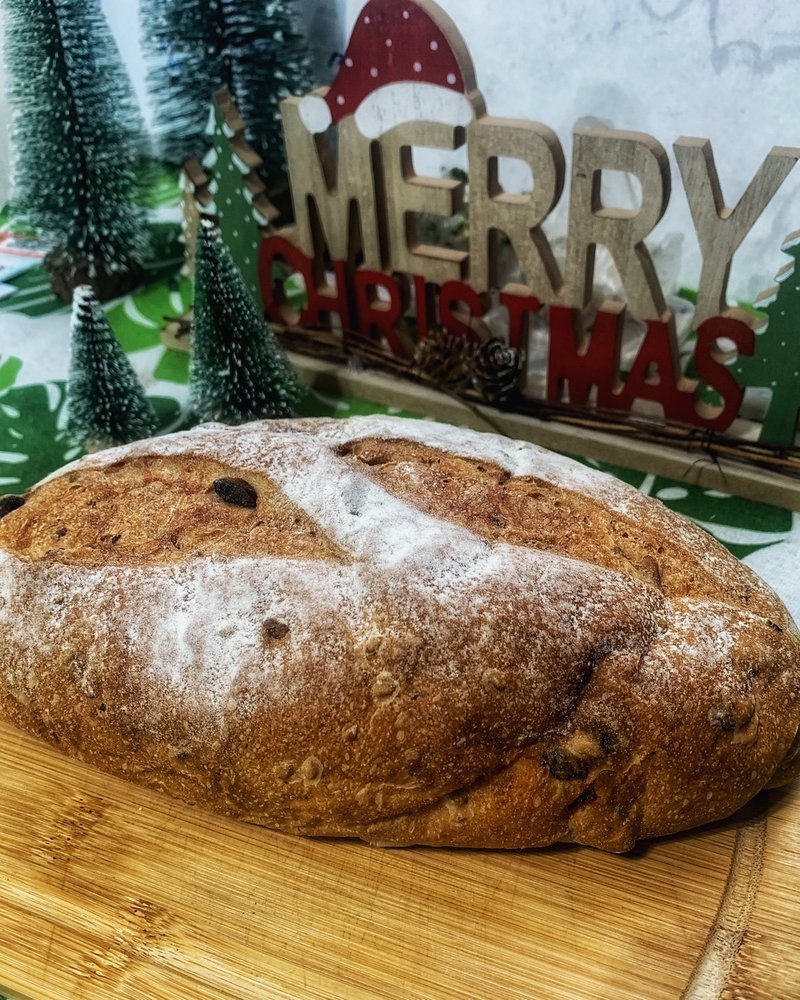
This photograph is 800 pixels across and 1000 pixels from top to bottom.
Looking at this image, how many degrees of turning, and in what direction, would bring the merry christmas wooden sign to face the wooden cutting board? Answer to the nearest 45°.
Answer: approximately 45° to its left

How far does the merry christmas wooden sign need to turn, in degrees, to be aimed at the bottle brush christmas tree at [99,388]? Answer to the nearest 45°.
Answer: approximately 45° to its right

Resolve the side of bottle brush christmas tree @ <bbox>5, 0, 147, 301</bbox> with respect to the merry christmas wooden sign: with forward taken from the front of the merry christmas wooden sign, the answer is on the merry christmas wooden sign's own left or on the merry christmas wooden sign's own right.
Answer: on the merry christmas wooden sign's own right

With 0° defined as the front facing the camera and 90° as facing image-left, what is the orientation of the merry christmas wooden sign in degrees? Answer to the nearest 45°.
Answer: approximately 45°
